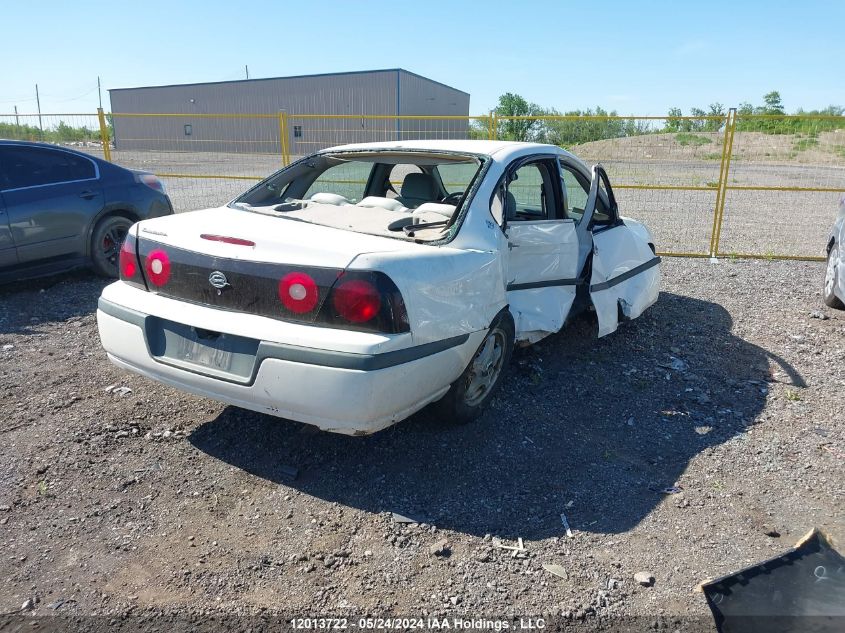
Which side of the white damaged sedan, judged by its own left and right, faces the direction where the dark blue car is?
left

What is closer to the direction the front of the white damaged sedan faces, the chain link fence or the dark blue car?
the chain link fence

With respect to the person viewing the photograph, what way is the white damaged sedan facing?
facing away from the viewer and to the right of the viewer

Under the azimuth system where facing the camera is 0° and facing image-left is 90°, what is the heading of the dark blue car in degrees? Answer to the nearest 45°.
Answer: approximately 45°

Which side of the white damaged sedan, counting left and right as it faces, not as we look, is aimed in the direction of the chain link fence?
front

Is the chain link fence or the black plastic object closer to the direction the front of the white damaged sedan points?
the chain link fence

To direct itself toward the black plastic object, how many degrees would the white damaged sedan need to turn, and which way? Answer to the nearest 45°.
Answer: approximately 90° to its right
